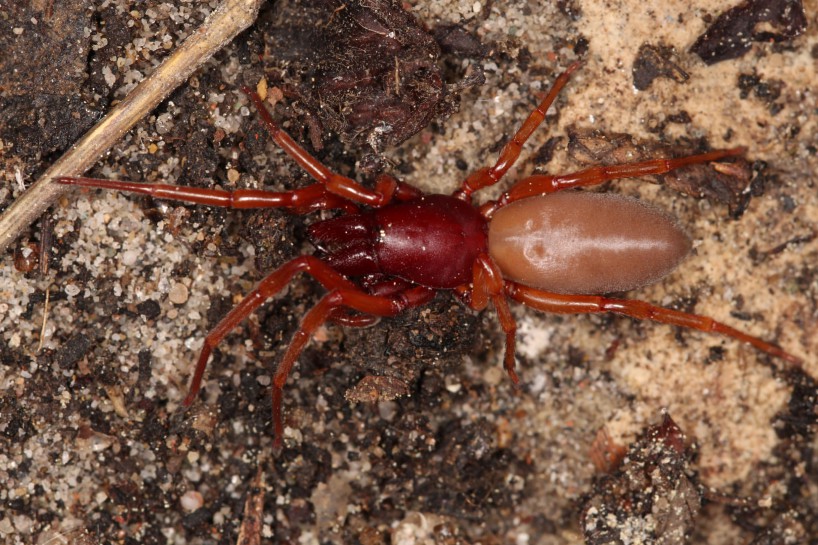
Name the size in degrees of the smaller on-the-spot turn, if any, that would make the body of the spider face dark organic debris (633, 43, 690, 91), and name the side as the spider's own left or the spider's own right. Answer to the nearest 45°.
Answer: approximately 180°

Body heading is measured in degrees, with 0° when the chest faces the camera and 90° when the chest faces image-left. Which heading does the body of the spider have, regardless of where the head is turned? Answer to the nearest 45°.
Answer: approximately 90°

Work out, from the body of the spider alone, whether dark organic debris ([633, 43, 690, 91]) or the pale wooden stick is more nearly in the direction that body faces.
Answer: the pale wooden stick

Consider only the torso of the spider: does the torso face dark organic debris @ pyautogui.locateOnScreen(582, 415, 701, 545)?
no

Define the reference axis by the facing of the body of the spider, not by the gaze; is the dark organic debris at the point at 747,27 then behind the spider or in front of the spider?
behind
